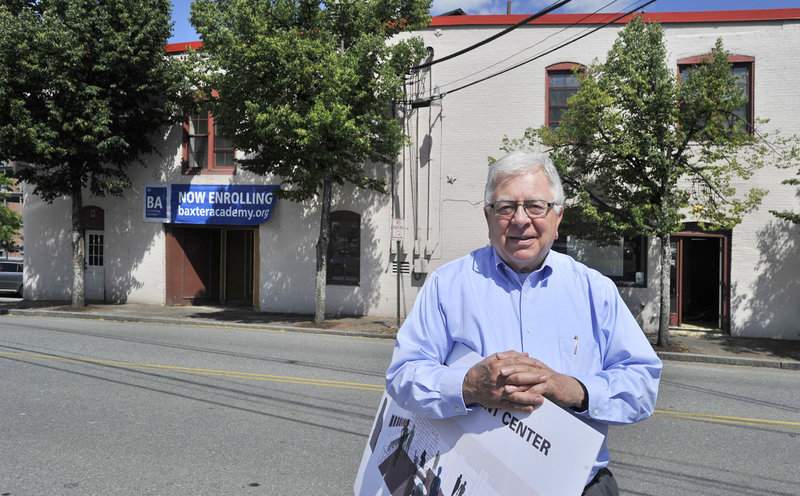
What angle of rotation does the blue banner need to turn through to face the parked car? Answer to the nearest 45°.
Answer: approximately 135° to its right

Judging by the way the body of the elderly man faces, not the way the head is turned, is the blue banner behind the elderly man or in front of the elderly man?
behind

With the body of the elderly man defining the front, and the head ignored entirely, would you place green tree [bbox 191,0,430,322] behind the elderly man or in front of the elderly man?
behind

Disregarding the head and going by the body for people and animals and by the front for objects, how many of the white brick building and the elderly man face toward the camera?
2

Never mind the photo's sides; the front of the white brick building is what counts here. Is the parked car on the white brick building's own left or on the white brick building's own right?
on the white brick building's own right

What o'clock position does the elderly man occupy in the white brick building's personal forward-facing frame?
The elderly man is roughly at 12 o'clock from the white brick building.

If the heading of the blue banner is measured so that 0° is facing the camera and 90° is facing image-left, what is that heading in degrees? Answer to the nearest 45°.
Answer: approximately 0°

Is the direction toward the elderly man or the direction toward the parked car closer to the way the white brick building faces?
the elderly man

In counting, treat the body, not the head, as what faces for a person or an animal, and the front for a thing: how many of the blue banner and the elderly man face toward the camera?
2
